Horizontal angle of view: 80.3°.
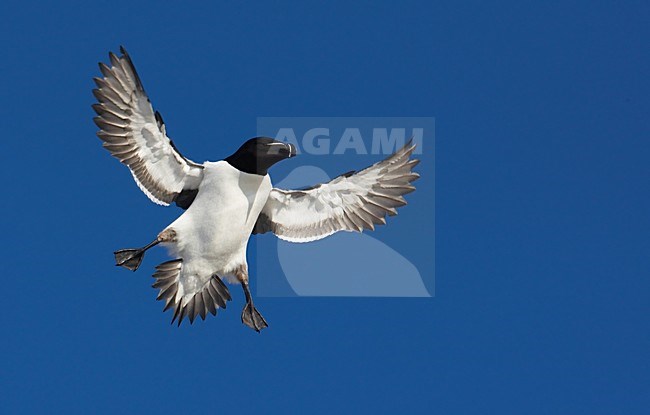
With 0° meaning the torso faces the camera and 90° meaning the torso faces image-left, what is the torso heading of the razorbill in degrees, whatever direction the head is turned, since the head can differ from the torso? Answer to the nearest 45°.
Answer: approximately 315°
